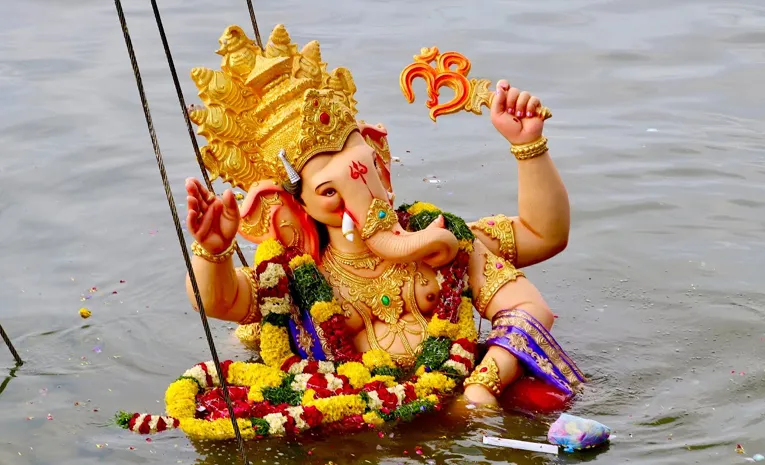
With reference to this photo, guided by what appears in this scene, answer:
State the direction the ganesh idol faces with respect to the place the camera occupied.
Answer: facing the viewer and to the right of the viewer

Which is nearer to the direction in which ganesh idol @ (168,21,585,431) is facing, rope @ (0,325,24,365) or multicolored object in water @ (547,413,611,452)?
the multicolored object in water

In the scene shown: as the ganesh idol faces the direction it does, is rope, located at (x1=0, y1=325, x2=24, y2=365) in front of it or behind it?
behind

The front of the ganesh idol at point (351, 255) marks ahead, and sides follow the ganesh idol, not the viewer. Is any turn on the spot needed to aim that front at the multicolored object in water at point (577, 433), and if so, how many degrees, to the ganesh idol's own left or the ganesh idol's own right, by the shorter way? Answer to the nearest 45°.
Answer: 0° — it already faces it
